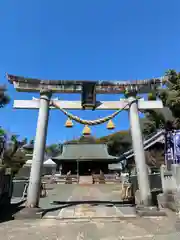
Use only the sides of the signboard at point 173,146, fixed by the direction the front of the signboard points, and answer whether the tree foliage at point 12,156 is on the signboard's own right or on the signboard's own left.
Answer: on the signboard's own right

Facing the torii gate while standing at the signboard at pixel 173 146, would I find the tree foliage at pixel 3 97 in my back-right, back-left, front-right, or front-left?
front-right

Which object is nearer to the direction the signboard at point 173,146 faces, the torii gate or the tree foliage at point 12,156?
the torii gate

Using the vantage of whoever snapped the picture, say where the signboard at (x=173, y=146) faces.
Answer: facing the viewer

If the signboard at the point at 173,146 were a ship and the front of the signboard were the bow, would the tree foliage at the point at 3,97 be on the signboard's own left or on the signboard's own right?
on the signboard's own right

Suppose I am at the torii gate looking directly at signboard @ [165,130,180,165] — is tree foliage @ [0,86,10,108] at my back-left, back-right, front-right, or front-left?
back-left
